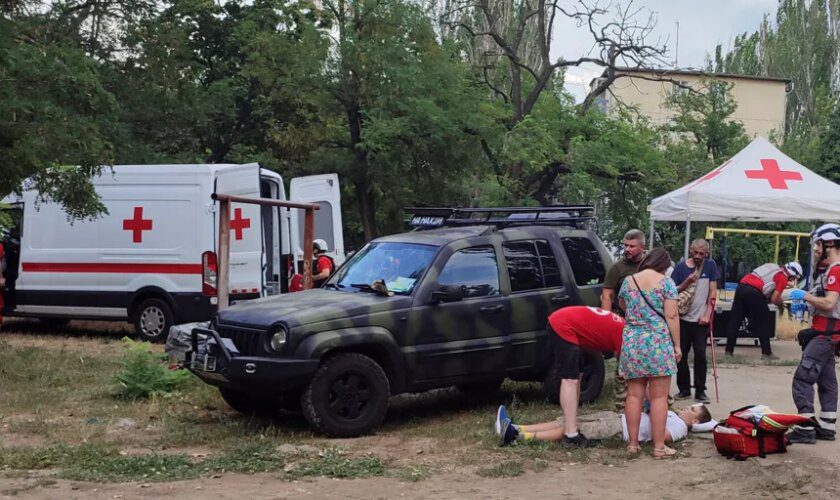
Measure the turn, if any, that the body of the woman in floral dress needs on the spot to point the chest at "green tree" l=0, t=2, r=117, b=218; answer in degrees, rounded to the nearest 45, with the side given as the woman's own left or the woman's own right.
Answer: approximately 90° to the woman's own left

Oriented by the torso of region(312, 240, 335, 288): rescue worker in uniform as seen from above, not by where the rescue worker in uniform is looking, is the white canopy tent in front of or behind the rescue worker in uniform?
behind

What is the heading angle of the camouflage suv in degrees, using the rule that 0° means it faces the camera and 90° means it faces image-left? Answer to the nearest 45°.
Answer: approximately 45°

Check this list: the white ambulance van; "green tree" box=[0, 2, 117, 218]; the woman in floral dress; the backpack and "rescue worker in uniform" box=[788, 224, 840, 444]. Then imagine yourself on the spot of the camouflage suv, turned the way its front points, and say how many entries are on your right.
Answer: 2

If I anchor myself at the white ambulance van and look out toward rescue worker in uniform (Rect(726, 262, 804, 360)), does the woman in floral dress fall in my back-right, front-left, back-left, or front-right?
front-right

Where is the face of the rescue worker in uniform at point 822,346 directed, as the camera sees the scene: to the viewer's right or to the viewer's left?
to the viewer's left

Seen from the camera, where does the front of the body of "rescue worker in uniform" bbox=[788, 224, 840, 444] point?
to the viewer's left

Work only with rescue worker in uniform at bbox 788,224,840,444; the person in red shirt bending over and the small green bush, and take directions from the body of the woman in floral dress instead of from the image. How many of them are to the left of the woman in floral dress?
2

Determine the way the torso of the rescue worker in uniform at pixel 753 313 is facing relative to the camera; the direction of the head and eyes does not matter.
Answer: to the viewer's right

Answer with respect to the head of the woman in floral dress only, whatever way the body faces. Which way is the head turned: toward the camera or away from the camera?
away from the camera

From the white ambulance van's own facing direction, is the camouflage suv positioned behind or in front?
behind

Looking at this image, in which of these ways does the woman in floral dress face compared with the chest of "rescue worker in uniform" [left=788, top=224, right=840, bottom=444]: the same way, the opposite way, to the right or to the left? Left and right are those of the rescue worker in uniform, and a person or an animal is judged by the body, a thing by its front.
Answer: to the right

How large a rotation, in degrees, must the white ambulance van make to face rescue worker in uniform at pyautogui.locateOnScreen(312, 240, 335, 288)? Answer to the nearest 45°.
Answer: approximately 180°
